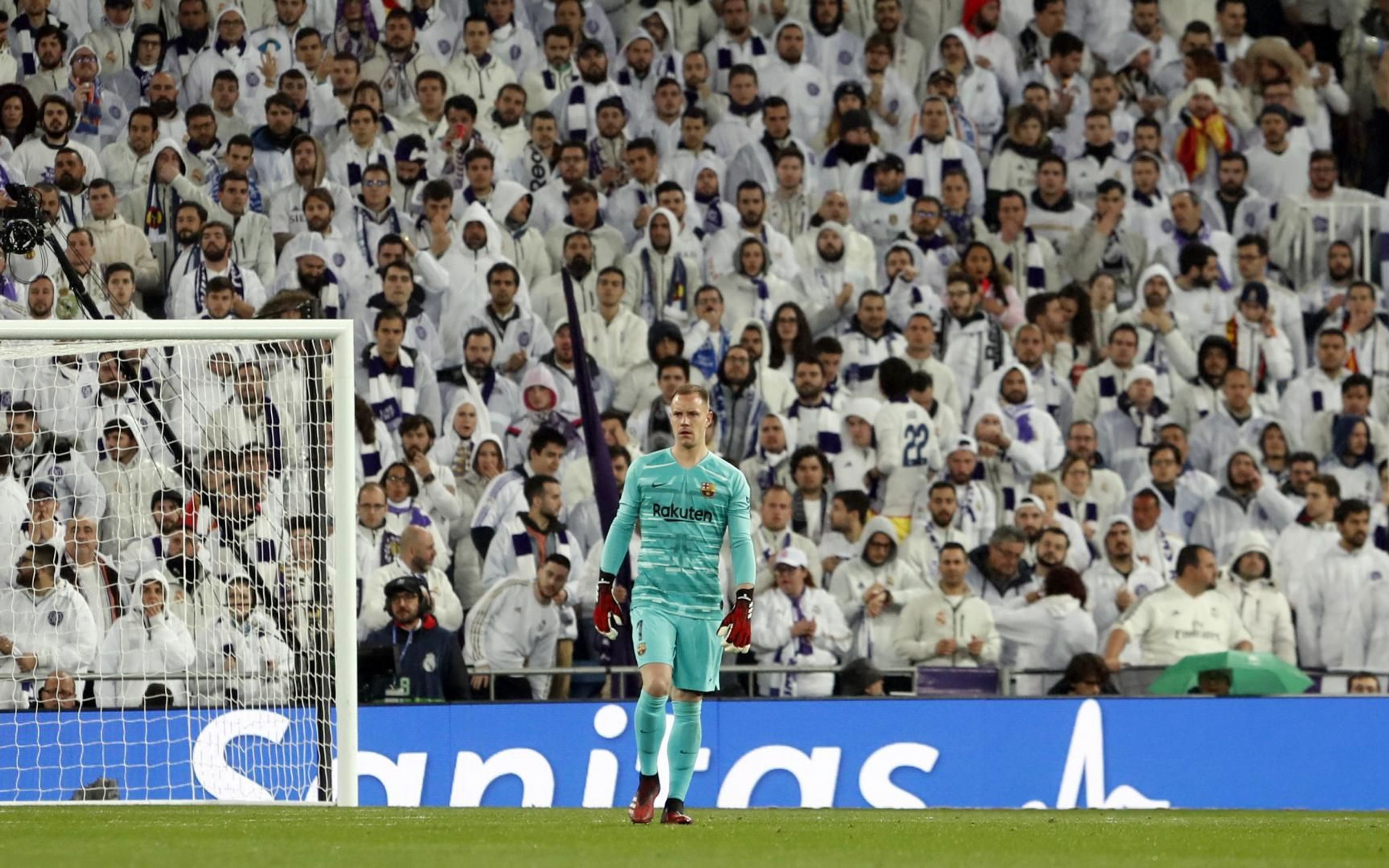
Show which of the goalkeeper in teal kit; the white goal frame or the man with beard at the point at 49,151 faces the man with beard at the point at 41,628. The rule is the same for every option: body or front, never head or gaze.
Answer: the man with beard at the point at 49,151

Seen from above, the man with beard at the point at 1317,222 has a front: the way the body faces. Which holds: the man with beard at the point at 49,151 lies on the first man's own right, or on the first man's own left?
on the first man's own right

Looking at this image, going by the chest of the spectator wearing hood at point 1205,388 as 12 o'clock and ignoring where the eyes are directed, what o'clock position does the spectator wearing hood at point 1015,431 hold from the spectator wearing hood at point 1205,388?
the spectator wearing hood at point 1015,431 is roughly at 2 o'clock from the spectator wearing hood at point 1205,388.

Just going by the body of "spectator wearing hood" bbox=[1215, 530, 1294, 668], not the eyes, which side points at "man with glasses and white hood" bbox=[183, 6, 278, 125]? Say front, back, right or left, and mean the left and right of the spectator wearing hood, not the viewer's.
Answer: right

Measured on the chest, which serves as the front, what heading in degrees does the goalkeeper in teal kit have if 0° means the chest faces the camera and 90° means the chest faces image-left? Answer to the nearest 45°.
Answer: approximately 0°

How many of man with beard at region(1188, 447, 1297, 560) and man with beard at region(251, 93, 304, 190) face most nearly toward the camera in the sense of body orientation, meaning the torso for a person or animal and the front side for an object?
2

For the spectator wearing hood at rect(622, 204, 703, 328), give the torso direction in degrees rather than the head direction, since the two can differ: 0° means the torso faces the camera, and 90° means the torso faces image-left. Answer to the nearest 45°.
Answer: approximately 0°

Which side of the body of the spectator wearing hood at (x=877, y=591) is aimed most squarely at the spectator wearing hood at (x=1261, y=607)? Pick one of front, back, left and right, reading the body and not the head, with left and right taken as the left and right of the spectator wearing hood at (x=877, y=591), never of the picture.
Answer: left
